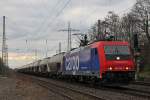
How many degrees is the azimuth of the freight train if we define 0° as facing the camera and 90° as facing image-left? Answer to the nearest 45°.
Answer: approximately 315°
